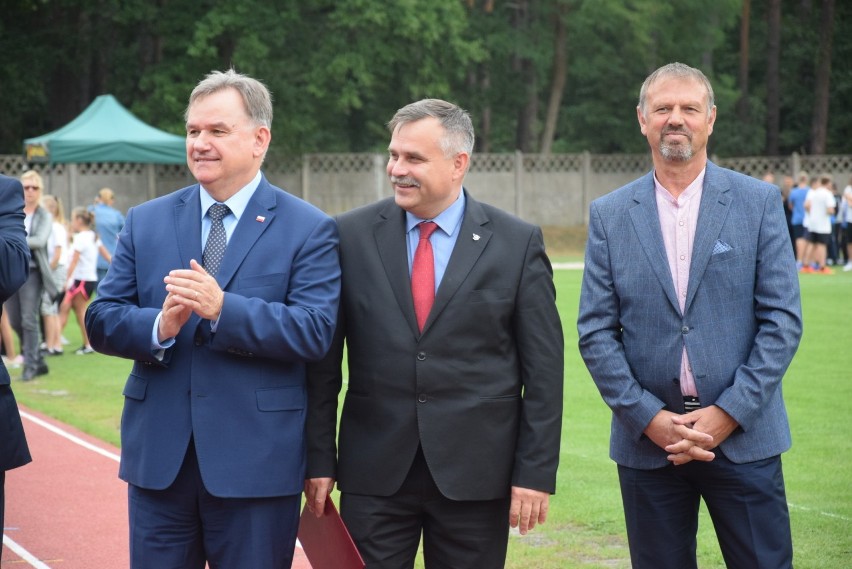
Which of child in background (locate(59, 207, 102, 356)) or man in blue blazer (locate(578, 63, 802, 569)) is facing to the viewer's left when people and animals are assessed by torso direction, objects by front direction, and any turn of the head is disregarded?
the child in background

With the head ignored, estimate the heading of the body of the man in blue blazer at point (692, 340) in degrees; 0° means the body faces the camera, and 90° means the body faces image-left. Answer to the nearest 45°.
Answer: approximately 0°

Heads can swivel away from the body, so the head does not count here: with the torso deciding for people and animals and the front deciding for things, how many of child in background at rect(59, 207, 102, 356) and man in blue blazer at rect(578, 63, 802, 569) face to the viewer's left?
1

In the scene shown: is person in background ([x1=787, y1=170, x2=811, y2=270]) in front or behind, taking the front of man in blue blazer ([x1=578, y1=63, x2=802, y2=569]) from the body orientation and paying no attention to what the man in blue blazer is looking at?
behind

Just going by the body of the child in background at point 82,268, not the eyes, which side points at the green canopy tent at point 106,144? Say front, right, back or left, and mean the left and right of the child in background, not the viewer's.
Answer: right

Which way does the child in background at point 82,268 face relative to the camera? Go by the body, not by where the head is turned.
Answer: to the viewer's left

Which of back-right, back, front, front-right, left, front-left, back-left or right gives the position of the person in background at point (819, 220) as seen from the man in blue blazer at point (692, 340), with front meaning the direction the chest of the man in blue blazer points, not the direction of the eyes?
back

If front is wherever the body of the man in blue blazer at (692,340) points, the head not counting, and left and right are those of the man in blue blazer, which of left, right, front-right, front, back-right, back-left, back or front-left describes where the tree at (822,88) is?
back

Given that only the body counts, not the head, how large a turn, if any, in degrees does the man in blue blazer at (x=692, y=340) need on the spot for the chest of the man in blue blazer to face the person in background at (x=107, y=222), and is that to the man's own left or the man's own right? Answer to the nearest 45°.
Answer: approximately 135° to the man's own right
